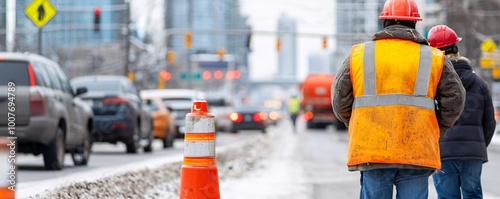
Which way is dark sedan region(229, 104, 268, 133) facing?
away from the camera

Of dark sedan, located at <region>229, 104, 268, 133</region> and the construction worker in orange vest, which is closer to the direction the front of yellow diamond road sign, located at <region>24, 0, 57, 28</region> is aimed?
the construction worker in orange vest

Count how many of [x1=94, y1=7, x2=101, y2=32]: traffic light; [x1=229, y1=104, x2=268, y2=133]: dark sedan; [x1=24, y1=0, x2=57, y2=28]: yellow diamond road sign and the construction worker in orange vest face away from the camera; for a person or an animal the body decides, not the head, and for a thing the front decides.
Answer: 2

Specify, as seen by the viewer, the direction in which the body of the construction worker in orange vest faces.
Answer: away from the camera

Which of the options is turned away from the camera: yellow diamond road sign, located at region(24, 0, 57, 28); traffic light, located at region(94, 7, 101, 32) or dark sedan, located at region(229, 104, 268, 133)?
the dark sedan

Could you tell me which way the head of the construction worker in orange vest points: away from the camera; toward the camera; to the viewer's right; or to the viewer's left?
away from the camera

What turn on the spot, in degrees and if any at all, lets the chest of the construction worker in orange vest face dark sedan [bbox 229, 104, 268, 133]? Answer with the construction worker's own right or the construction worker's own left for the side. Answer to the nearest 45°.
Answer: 0° — they already face it

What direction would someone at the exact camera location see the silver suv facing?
facing away from the viewer and to the right of the viewer

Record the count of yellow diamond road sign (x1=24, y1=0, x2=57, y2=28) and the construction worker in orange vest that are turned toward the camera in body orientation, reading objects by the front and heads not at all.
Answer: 1
